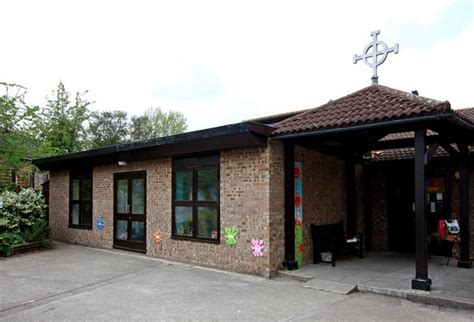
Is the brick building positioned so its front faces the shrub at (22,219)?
no

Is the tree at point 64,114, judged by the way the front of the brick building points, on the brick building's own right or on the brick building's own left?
on the brick building's own right

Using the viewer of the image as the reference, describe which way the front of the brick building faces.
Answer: facing the viewer and to the left of the viewer

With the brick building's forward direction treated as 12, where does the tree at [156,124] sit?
The tree is roughly at 4 o'clock from the brick building.

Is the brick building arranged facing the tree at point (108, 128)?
no

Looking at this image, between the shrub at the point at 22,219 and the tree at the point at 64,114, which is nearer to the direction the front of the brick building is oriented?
the shrub

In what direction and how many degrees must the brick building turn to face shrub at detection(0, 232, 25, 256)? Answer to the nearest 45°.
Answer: approximately 45° to its right

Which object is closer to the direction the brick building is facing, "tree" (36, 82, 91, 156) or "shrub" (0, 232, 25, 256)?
the shrub

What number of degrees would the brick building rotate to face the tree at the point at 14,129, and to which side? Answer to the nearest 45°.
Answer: approximately 90° to its right
